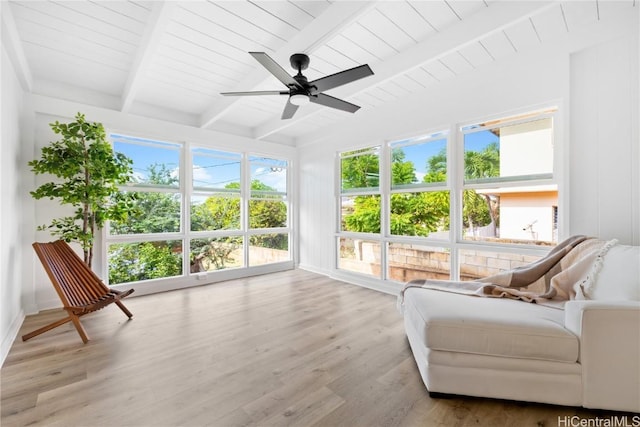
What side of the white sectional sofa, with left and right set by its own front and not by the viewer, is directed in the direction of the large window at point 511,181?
right

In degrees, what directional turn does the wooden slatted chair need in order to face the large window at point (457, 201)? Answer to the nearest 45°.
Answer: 0° — it already faces it

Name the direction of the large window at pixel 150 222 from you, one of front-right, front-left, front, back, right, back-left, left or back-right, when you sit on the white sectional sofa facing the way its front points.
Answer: front

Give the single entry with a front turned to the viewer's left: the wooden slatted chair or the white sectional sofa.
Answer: the white sectional sofa

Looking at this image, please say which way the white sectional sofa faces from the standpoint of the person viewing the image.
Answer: facing to the left of the viewer

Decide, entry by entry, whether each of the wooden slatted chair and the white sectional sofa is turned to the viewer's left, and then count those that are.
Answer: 1

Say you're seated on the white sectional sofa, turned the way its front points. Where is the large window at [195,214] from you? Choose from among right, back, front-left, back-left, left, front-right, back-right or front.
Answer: front

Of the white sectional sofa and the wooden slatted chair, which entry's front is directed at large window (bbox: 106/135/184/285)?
the white sectional sofa

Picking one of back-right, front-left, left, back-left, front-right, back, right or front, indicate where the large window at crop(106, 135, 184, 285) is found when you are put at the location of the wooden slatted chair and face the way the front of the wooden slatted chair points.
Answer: left

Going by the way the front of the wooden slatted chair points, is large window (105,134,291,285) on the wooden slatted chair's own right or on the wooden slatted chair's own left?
on the wooden slatted chair's own left

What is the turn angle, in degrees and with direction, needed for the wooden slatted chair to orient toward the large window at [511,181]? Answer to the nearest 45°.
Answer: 0° — it already faces it

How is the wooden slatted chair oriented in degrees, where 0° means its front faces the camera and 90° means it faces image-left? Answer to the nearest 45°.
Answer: approximately 315°

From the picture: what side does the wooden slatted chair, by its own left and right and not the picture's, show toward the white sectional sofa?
front

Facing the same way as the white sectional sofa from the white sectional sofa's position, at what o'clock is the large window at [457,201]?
The large window is roughly at 2 o'clock from the white sectional sofa.
